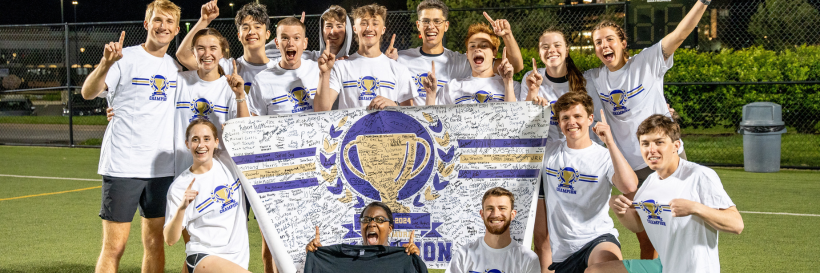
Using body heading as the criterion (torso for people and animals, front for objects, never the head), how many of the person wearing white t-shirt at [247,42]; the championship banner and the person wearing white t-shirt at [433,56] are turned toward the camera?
3

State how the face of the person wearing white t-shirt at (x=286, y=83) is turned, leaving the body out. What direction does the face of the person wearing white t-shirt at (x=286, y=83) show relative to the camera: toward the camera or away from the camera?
toward the camera

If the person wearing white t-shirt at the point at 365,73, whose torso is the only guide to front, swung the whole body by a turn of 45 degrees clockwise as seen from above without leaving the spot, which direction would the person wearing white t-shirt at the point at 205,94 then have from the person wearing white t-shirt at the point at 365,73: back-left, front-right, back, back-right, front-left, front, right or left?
front-right

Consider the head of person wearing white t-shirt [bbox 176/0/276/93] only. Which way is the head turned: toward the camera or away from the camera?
toward the camera

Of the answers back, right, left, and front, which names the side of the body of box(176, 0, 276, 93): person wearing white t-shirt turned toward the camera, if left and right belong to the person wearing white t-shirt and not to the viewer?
front

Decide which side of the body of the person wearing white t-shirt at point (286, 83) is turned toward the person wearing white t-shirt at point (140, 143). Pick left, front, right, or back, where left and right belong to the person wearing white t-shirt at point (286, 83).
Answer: right

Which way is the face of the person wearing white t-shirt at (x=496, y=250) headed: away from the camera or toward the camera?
toward the camera

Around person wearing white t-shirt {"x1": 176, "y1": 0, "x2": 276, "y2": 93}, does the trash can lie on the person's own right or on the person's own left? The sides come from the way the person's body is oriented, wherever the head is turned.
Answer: on the person's own left

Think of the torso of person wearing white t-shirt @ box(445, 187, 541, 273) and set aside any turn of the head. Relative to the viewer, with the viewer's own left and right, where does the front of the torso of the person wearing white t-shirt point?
facing the viewer

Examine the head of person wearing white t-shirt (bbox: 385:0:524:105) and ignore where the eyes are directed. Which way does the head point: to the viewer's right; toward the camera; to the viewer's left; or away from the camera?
toward the camera

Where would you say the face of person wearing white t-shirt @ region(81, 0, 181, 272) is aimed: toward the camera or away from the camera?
toward the camera
